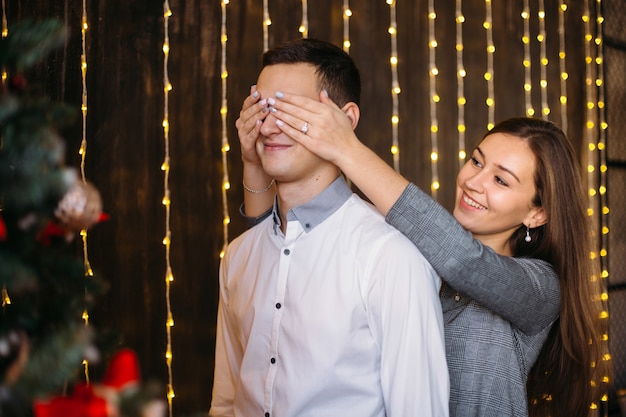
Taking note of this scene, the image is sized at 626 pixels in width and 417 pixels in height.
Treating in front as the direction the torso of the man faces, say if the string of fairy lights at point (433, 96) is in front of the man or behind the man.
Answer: behind

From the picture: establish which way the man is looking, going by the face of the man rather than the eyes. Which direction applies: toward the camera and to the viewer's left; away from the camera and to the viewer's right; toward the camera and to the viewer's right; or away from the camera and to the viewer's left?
toward the camera and to the viewer's left

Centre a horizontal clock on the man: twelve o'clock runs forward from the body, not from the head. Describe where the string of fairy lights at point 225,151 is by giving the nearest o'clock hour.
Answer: The string of fairy lights is roughly at 4 o'clock from the man.

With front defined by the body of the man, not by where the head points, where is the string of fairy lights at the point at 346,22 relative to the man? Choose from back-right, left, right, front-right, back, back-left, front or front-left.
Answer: back-right

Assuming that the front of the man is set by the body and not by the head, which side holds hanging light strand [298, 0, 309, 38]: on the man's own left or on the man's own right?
on the man's own right

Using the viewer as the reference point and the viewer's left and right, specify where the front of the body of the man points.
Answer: facing the viewer and to the left of the viewer

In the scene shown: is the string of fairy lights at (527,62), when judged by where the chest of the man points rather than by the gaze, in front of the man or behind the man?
behind

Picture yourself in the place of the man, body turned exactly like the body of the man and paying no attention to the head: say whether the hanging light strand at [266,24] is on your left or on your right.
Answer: on your right

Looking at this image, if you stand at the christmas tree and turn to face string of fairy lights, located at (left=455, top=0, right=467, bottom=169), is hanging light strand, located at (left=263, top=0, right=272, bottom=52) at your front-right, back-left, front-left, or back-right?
front-left

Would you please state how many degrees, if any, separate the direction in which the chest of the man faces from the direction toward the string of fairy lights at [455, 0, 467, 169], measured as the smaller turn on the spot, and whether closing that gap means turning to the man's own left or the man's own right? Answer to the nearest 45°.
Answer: approximately 135° to the man's own right

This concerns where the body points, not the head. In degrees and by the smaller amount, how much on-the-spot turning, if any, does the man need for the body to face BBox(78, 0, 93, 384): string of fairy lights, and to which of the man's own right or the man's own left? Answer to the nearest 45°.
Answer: approximately 90° to the man's own right

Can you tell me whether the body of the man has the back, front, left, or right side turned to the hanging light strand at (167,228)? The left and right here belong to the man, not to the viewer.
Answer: right

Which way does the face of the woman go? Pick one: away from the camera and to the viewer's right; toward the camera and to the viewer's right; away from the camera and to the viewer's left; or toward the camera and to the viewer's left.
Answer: toward the camera and to the viewer's left
